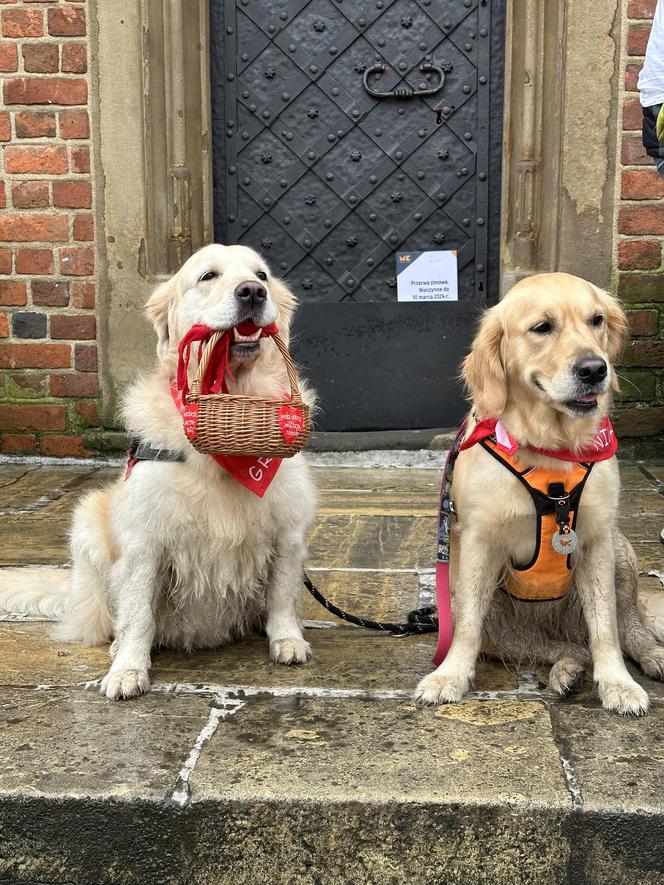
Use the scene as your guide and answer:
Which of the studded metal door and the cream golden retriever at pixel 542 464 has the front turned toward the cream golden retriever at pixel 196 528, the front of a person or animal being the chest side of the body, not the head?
the studded metal door

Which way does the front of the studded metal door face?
toward the camera

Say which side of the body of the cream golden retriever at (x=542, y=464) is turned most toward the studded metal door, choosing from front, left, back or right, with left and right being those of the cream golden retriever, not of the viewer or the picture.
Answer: back

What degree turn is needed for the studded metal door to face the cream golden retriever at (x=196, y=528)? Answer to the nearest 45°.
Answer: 0° — it already faces it

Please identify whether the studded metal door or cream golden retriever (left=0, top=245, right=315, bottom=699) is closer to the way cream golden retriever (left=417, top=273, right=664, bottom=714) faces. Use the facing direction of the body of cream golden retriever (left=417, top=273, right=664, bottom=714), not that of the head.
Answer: the cream golden retriever

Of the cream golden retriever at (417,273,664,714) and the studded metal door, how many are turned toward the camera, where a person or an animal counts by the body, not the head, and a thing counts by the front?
2

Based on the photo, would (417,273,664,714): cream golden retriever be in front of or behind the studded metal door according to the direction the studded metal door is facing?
in front

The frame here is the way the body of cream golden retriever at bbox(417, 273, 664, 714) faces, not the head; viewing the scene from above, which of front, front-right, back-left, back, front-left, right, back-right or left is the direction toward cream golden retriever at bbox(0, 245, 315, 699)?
right

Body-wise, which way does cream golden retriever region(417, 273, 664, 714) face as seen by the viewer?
toward the camera
